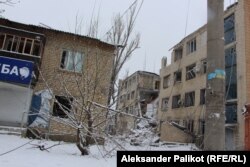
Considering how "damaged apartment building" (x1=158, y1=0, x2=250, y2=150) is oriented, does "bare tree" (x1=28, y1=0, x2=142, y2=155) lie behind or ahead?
ahead

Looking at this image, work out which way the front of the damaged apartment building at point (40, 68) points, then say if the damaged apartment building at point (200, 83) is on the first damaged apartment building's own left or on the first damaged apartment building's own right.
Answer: on the first damaged apartment building's own left

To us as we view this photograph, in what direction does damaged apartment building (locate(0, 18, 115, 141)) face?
facing the viewer

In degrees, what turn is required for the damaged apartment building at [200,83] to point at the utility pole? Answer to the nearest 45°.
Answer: approximately 45° to its left

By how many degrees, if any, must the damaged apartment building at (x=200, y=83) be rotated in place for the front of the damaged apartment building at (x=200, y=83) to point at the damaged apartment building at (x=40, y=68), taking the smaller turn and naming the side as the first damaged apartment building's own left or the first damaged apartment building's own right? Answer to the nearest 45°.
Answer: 0° — it already faces it

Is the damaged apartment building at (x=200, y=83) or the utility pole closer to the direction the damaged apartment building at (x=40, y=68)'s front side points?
the utility pole
